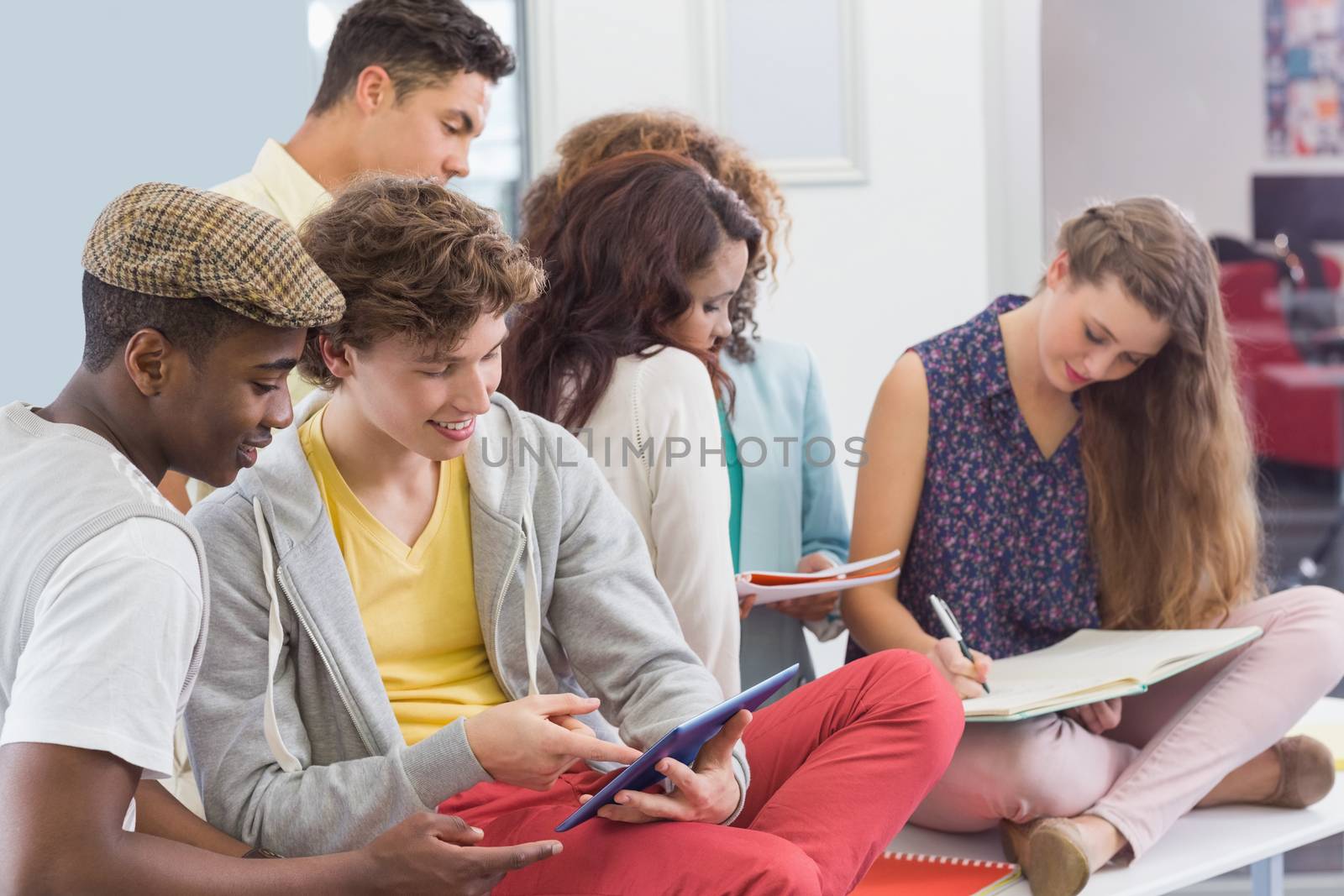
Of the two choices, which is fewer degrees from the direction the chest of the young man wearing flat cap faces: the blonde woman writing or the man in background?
the blonde woman writing

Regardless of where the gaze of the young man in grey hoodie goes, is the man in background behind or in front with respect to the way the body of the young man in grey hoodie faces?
behind

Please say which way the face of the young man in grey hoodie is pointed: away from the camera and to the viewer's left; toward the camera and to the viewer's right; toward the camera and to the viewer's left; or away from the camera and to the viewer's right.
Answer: toward the camera and to the viewer's right

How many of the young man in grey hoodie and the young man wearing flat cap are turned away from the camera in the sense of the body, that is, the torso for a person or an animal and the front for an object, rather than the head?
0

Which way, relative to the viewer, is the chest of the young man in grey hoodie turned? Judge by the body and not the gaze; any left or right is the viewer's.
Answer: facing the viewer and to the right of the viewer

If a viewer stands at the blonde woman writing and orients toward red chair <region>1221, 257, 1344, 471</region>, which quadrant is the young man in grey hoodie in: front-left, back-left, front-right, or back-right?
back-left

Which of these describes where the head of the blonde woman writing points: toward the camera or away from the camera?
toward the camera

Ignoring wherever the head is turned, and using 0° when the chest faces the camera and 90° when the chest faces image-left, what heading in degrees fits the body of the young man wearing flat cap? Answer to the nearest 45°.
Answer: approximately 270°
